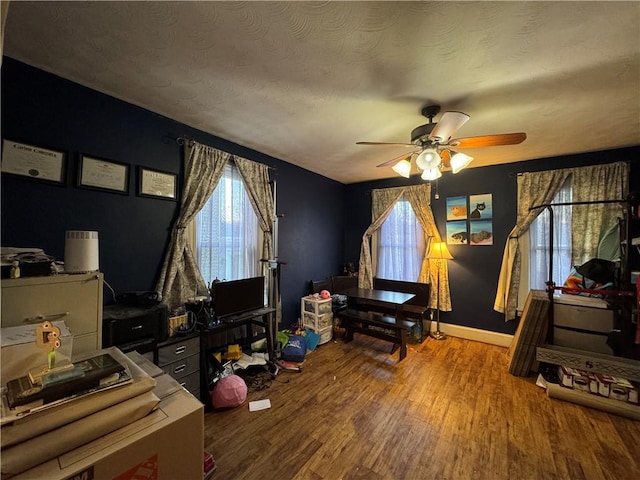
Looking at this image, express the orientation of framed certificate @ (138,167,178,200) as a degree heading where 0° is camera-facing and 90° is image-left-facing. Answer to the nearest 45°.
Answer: approximately 315°

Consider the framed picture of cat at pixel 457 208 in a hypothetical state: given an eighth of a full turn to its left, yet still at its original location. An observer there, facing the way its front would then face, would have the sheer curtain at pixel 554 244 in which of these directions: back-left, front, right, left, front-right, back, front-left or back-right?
front-left

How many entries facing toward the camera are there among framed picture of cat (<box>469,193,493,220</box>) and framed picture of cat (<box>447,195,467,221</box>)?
2

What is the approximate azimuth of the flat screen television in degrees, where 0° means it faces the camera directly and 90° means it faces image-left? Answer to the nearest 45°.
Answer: approximately 315°

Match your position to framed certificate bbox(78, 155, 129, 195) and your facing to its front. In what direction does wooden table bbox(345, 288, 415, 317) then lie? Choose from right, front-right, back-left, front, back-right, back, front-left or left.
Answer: front-left

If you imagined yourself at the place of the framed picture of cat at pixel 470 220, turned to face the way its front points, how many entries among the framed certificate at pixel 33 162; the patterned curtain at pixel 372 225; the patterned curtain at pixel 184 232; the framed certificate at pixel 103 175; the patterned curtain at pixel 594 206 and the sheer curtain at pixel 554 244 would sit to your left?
2

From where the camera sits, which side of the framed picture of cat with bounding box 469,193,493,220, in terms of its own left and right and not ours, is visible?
front

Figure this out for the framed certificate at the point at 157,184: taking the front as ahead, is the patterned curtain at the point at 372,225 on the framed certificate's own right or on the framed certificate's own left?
on the framed certificate's own left

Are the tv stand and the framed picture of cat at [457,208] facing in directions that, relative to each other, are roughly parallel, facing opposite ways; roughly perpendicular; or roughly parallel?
roughly perpendicular

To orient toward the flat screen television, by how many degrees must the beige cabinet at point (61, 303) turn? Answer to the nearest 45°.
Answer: approximately 90° to its left

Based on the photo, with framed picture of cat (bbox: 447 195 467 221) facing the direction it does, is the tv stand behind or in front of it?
in front

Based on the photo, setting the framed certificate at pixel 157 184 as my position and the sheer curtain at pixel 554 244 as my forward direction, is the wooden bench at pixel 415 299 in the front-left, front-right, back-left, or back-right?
front-left

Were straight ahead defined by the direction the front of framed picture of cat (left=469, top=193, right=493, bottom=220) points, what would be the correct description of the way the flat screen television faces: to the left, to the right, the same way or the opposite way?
to the left

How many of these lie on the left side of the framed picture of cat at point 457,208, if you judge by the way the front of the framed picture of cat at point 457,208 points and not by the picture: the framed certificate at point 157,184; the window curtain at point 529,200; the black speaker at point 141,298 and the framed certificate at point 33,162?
1

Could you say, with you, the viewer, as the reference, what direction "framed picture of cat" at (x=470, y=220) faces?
facing the viewer

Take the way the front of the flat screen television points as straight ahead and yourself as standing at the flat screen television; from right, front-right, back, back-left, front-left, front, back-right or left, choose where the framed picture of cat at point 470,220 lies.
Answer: front-left

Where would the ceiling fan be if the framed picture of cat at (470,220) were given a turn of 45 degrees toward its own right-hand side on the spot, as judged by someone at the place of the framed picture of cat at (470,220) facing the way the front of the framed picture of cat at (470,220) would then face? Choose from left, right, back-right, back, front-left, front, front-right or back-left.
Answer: front-left
